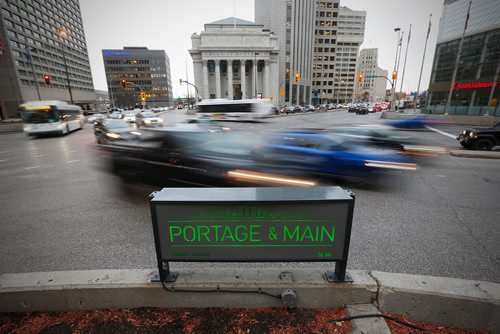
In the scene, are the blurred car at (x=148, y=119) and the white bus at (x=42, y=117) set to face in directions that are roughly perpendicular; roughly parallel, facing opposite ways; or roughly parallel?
roughly parallel

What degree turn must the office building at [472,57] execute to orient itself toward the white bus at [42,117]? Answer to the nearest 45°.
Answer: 0° — it already faces it

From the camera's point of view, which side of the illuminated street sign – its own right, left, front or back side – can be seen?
front

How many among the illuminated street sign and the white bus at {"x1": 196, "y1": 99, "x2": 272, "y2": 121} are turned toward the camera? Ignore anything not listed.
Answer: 1

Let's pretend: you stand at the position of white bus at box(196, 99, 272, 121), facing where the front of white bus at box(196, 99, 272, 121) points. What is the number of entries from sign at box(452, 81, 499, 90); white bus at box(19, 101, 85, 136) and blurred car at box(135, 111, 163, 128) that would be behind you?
1

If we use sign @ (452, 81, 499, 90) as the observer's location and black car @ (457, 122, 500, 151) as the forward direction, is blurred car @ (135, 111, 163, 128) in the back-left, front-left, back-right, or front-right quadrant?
front-right

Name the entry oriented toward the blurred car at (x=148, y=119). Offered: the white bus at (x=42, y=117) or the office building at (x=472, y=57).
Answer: the office building

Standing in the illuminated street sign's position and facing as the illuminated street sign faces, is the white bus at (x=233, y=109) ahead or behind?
behind

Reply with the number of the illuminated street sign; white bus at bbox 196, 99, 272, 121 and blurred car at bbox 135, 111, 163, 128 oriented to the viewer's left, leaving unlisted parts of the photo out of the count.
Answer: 1

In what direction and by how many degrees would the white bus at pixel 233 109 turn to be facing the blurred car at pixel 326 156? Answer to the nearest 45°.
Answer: approximately 90° to its left

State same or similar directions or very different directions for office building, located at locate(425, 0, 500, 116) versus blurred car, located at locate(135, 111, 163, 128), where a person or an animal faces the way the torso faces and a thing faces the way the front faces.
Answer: very different directions

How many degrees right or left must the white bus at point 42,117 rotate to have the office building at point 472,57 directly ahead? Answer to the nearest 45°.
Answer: approximately 135° to its left

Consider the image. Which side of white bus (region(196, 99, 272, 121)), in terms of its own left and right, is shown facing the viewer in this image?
left

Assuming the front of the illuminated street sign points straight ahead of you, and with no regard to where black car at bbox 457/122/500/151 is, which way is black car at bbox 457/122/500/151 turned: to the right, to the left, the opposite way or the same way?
to the right

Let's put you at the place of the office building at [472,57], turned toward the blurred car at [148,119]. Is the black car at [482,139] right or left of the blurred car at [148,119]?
left

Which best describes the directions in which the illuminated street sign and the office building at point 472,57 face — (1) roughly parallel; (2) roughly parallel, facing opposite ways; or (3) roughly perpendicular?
roughly perpendicular

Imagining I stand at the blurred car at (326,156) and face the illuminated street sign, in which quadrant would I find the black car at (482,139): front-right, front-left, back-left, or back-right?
back-left

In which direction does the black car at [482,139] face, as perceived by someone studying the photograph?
facing the viewer and to the left of the viewer

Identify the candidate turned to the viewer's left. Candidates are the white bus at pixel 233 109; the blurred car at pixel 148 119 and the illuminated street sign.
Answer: the white bus
